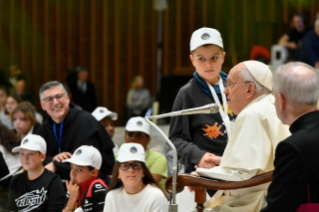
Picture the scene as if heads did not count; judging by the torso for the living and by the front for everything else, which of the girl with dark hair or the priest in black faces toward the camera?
the girl with dark hair

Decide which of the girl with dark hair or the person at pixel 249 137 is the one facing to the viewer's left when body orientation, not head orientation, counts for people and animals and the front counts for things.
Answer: the person

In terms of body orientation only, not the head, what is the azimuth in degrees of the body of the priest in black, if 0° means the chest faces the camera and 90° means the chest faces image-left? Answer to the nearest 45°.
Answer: approximately 135°

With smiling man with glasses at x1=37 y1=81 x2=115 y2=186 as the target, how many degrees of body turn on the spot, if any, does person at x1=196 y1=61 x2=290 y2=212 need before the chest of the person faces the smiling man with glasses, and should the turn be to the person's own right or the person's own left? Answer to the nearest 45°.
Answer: approximately 45° to the person's own right

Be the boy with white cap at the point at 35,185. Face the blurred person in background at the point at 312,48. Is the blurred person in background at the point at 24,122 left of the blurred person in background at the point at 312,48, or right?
left

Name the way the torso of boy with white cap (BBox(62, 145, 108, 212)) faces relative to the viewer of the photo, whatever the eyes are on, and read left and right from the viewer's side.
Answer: facing the viewer and to the left of the viewer

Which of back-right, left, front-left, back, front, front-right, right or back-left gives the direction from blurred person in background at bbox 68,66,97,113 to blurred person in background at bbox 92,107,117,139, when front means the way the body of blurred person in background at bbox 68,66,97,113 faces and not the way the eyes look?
front

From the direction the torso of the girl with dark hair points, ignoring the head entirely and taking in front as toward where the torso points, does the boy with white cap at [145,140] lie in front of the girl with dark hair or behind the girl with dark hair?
behind

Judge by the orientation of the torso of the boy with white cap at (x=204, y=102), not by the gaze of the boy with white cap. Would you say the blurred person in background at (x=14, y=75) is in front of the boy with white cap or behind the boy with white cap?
behind

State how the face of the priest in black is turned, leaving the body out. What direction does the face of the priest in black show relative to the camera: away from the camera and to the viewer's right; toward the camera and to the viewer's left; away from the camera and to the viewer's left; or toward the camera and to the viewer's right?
away from the camera and to the viewer's left

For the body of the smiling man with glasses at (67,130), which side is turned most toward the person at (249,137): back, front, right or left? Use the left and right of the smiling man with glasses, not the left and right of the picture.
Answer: left

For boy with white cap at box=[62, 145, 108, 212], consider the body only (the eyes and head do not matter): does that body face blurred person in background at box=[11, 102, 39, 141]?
no

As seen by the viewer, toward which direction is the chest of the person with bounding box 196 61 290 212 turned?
to the viewer's left

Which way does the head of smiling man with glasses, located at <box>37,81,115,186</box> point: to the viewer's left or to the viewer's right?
to the viewer's right

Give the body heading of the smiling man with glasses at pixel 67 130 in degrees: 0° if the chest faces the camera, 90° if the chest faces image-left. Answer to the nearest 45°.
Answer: approximately 45°

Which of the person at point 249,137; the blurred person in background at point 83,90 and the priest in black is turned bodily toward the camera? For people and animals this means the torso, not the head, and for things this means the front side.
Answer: the blurred person in background

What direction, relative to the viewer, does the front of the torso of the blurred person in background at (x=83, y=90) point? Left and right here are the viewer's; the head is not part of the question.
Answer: facing the viewer

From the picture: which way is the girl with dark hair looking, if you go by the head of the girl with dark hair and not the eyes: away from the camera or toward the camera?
toward the camera
